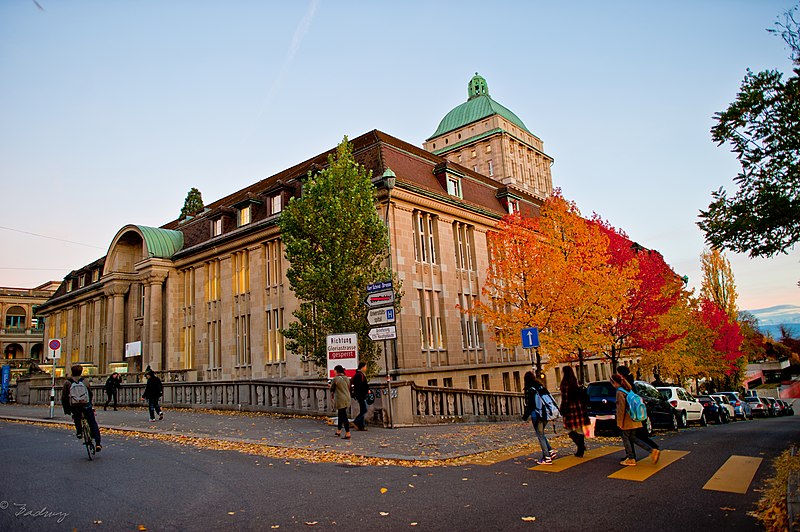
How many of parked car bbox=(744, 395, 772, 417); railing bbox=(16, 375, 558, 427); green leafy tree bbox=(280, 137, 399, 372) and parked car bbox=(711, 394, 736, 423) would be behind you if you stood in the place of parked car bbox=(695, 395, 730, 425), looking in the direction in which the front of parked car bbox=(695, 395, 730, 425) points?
2

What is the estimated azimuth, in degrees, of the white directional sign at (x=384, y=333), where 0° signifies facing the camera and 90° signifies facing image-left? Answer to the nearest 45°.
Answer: approximately 0°

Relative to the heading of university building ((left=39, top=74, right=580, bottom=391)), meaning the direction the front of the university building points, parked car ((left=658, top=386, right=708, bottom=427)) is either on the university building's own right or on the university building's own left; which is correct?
on the university building's own left

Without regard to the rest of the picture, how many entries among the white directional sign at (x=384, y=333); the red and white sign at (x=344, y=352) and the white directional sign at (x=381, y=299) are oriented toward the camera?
3

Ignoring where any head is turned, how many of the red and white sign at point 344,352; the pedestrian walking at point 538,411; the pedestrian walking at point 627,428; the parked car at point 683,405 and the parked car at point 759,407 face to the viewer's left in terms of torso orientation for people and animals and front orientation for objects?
2

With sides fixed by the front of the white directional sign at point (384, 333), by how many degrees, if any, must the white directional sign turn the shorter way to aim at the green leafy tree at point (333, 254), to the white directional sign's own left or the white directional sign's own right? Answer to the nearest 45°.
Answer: approximately 135° to the white directional sign's own right
